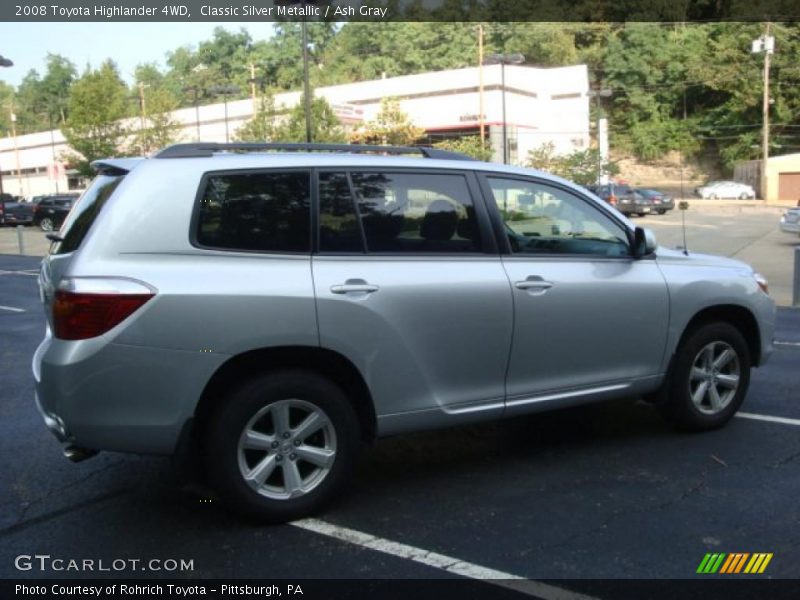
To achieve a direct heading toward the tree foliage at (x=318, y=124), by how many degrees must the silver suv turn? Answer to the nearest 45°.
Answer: approximately 45° to its left

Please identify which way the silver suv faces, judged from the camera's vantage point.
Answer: facing away from the viewer and to the right of the viewer

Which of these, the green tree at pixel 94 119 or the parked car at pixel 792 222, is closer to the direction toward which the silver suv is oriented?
the parked car

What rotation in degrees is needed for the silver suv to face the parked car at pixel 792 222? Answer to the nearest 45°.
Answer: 0° — it already faces it

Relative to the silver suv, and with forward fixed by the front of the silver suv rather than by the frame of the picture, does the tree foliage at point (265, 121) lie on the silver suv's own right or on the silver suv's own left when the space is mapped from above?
on the silver suv's own left
